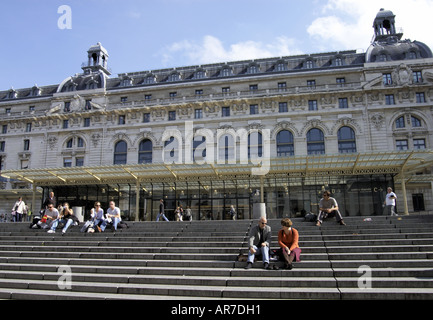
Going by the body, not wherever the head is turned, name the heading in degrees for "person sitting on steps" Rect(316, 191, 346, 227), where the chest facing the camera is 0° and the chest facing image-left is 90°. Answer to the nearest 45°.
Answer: approximately 0°

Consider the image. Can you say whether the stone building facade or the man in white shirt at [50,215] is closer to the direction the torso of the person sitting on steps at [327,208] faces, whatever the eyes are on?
the man in white shirt

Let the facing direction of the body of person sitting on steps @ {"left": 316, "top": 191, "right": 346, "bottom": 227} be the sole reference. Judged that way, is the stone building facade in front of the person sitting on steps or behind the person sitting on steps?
behind

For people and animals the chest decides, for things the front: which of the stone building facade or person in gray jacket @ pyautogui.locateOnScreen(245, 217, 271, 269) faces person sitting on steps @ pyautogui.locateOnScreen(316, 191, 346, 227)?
the stone building facade

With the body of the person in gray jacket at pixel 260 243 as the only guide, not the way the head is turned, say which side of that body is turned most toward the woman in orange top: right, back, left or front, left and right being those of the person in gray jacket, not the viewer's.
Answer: left

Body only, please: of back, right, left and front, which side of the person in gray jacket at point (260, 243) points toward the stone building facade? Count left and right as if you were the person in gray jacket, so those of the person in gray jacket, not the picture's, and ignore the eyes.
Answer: back

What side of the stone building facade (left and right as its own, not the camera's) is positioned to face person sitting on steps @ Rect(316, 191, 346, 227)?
front

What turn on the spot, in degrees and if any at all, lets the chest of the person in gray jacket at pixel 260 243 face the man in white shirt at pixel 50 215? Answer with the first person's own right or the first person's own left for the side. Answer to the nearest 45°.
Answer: approximately 135° to the first person's own right

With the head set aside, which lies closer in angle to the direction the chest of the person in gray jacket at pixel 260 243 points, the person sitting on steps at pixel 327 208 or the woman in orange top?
the woman in orange top

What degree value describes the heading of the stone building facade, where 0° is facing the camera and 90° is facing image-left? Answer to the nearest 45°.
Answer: approximately 0°

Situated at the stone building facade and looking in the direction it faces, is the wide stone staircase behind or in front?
in front
